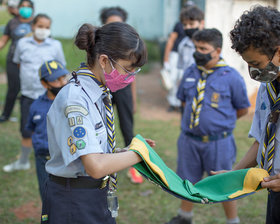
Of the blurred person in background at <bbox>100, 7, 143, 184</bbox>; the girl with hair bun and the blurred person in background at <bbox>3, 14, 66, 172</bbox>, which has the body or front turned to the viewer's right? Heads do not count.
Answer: the girl with hair bun

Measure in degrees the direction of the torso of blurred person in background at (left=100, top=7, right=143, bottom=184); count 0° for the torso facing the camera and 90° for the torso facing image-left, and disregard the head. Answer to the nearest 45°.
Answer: approximately 0°

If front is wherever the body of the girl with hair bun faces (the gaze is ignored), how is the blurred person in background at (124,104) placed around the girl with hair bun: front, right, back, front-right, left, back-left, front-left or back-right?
left

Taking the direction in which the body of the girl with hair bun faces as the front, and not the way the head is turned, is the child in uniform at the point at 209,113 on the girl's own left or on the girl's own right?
on the girl's own left

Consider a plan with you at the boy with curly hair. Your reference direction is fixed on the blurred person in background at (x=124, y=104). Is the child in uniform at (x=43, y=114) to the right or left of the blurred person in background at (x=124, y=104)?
left

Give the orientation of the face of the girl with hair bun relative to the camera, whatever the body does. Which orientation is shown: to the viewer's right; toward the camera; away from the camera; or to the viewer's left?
to the viewer's right

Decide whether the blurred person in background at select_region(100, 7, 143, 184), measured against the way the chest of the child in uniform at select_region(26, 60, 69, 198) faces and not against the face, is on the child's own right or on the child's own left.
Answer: on the child's own left

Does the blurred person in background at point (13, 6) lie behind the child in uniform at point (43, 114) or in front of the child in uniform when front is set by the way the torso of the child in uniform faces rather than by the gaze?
behind

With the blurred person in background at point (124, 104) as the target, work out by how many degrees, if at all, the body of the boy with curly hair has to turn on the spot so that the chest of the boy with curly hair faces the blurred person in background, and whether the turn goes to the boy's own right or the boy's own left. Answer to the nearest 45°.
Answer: approximately 90° to the boy's own right

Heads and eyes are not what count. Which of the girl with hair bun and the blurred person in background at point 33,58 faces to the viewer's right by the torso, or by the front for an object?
the girl with hair bun

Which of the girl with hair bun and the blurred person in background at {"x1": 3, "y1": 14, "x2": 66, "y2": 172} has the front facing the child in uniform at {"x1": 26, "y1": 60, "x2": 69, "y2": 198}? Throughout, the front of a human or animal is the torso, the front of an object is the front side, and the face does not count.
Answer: the blurred person in background

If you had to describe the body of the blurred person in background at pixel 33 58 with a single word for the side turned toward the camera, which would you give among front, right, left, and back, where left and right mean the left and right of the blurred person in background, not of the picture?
front

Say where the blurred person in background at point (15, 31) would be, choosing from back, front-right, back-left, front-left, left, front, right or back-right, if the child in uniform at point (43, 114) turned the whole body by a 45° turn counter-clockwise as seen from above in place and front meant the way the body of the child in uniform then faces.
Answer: left

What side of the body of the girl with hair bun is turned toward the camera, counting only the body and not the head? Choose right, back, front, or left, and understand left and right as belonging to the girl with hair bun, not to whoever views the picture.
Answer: right

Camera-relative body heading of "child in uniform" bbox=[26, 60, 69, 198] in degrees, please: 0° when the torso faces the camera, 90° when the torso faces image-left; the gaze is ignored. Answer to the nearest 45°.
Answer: approximately 315°

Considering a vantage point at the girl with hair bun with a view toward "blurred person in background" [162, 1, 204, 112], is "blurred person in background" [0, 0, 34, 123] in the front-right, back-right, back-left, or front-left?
front-left

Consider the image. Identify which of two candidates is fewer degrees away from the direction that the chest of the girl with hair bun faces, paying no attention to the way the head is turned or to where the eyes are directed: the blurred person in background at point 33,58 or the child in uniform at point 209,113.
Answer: the child in uniform

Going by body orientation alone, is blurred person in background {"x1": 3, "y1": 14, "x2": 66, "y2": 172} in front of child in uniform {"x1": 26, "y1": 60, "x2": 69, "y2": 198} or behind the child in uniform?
behind
